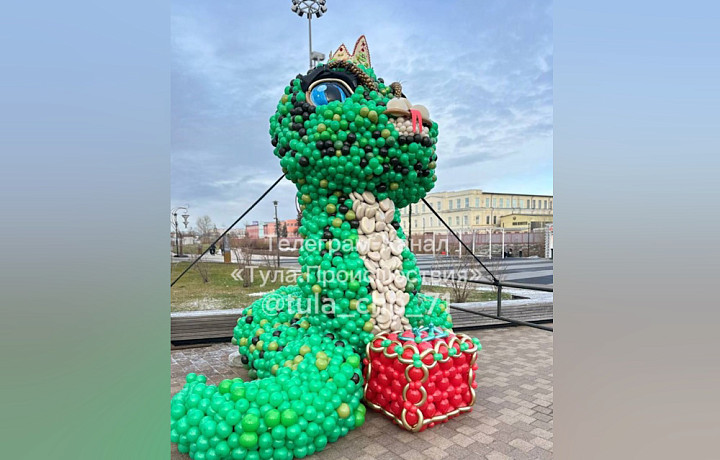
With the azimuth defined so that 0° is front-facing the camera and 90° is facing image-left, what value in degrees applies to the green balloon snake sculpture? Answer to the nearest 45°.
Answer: approximately 315°

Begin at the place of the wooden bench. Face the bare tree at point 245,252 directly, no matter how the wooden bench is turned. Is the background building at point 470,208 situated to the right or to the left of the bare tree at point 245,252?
right

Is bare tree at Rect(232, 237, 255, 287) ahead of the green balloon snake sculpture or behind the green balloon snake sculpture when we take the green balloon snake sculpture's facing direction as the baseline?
behind

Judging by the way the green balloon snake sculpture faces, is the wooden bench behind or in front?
behind

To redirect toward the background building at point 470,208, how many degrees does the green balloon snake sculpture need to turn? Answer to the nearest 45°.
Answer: approximately 90° to its left
